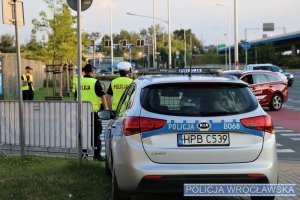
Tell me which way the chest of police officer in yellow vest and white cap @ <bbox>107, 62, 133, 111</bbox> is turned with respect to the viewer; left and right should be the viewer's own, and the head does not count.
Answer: facing away from the viewer

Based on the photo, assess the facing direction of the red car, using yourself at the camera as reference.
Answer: facing the viewer and to the left of the viewer

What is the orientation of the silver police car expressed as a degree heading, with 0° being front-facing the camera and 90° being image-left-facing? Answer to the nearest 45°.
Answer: approximately 180°

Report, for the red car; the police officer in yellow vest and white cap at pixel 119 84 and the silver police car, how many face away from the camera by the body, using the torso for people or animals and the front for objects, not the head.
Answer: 2

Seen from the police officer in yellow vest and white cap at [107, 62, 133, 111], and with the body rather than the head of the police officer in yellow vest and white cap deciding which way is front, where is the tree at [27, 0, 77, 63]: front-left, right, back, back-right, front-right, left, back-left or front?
front

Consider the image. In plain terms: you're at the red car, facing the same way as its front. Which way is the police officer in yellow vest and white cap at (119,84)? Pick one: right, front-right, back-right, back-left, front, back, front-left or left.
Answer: front-left

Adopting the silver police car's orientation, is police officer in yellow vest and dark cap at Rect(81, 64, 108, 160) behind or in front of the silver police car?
in front

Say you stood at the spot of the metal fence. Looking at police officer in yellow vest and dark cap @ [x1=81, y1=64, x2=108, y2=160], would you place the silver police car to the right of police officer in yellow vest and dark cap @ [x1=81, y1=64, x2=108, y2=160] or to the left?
right

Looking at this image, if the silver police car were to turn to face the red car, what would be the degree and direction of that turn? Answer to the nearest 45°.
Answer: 0° — it already faces it
